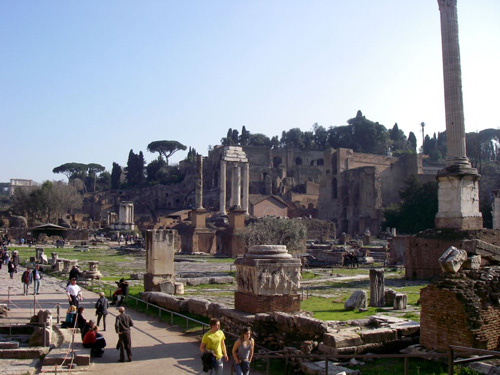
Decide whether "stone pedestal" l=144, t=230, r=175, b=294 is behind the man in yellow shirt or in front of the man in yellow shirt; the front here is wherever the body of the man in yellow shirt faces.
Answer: behind

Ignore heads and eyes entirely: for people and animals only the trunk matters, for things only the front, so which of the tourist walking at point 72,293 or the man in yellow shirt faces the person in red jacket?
the tourist walking

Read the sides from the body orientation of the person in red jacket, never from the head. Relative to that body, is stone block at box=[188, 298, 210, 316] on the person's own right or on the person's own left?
on the person's own left

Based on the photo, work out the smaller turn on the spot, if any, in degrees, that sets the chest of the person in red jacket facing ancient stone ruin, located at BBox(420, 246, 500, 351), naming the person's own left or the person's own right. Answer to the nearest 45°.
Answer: approximately 45° to the person's own right

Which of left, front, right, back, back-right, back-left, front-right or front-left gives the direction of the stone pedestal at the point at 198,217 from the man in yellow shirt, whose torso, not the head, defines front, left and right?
back-left

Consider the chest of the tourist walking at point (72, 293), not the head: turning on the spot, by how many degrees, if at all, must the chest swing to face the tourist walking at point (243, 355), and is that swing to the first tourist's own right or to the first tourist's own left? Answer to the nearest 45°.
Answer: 0° — they already face them

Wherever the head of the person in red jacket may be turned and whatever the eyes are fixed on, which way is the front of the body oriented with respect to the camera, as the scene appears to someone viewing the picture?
to the viewer's right

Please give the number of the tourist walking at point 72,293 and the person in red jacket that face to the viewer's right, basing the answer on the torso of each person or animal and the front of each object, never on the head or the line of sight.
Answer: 1

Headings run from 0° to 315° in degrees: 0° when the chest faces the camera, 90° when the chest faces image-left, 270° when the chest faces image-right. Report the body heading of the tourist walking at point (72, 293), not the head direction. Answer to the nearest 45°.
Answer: approximately 0°
